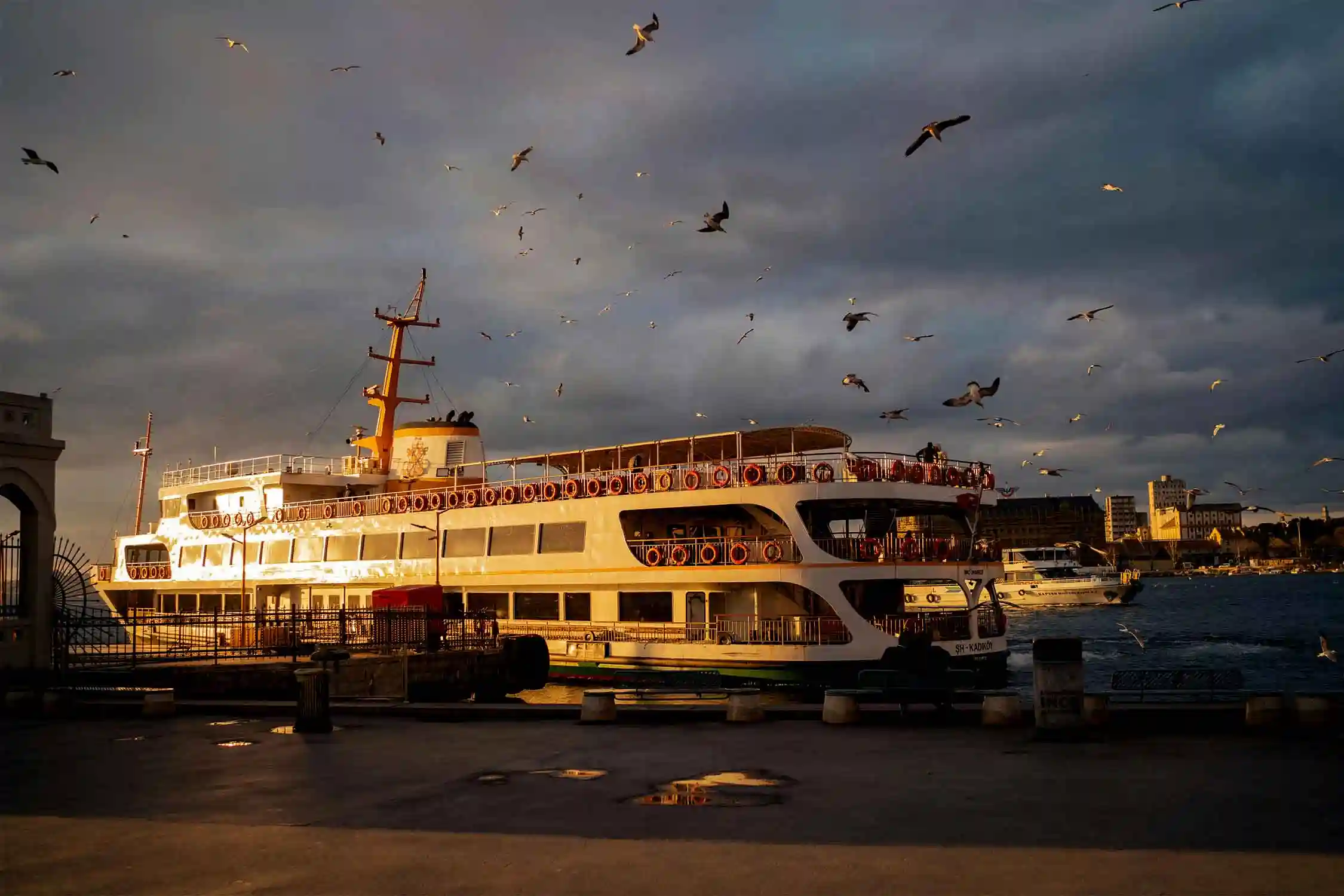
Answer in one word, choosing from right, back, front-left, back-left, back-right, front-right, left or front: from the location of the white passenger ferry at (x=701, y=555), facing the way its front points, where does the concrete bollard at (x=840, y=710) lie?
back-left

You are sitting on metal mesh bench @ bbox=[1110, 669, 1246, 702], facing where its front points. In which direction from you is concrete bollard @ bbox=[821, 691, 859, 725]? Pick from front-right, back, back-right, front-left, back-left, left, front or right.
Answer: back-left

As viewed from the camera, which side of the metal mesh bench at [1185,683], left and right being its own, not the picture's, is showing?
back

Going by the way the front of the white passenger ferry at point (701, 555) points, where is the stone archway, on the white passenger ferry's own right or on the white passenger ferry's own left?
on the white passenger ferry's own left

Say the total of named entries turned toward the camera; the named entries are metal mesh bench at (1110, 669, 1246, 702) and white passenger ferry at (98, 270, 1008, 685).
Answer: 0

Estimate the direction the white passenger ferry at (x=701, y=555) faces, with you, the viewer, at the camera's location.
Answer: facing away from the viewer and to the left of the viewer

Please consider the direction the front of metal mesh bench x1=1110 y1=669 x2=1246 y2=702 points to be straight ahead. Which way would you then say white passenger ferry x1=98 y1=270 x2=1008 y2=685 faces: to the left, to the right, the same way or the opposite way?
to the left

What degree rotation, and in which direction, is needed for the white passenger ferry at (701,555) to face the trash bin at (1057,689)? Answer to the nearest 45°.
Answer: approximately 135° to its left

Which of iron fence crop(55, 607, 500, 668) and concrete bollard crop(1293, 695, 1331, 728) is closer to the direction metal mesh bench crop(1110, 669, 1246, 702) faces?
the iron fence

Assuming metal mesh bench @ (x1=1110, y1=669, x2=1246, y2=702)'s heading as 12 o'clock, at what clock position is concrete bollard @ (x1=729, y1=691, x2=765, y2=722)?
The concrete bollard is roughly at 8 o'clock from the metal mesh bench.

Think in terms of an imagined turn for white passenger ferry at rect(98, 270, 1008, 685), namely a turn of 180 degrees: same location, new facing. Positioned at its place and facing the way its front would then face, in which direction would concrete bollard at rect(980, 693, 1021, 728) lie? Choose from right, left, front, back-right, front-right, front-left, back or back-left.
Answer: front-right

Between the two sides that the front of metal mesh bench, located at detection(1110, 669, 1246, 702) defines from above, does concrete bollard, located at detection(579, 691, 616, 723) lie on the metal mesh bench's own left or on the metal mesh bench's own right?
on the metal mesh bench's own left

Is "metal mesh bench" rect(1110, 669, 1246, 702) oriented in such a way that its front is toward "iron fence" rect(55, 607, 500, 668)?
no

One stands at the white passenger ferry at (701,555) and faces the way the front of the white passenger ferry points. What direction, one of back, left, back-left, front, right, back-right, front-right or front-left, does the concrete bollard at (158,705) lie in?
left
